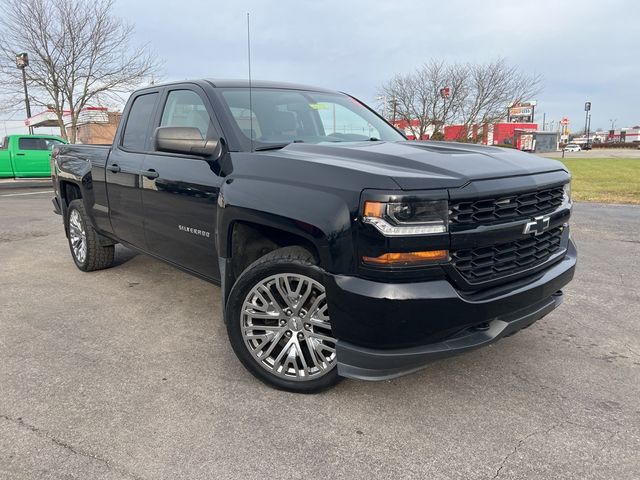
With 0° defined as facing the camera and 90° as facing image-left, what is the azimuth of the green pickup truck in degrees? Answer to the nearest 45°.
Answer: approximately 270°

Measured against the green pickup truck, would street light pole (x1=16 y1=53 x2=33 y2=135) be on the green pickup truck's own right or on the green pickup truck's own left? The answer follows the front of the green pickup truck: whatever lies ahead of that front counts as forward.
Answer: on the green pickup truck's own left

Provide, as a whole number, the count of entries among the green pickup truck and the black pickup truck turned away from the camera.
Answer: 0

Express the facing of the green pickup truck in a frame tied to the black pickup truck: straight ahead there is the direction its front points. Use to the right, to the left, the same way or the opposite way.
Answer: to the left

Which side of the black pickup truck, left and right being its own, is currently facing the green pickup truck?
back

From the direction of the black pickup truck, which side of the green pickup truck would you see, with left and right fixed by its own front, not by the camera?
right

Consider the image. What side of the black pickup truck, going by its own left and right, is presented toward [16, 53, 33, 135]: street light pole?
back

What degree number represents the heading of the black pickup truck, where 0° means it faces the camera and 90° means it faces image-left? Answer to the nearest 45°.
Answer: approximately 315°
